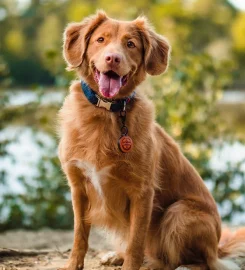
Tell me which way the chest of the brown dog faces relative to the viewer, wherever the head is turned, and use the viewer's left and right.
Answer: facing the viewer and to the left of the viewer
